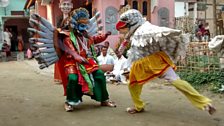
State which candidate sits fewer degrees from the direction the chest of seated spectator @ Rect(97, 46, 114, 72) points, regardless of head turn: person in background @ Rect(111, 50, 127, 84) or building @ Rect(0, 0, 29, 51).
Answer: the person in background

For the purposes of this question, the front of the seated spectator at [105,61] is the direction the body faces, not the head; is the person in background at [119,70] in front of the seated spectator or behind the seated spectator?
in front

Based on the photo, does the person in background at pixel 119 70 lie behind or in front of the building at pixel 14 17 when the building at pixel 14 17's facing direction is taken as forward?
in front

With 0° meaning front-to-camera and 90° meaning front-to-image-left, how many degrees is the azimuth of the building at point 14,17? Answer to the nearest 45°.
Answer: approximately 0°

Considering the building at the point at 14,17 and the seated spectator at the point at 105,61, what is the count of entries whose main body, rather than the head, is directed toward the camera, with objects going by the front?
2

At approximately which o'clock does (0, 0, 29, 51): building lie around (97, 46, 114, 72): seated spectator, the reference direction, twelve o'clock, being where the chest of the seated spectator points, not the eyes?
The building is roughly at 5 o'clock from the seated spectator.
